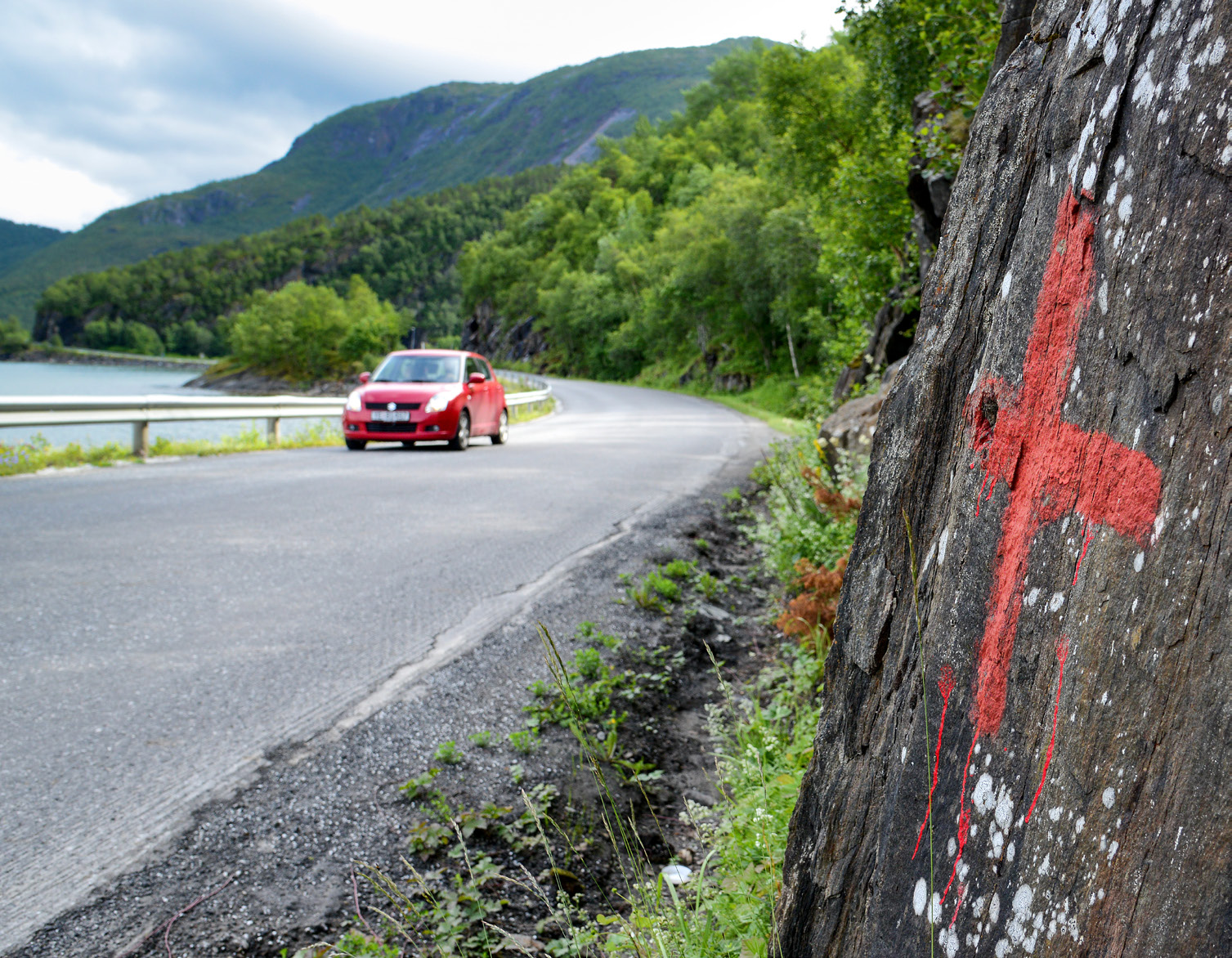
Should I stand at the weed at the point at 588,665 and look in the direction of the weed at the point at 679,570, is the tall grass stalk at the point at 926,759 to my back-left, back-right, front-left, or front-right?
back-right

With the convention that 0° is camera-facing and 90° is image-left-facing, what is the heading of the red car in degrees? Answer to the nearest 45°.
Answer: approximately 0°

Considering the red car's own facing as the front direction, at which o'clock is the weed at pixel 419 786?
The weed is roughly at 12 o'clock from the red car.

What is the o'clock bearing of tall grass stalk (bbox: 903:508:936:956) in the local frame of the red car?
The tall grass stalk is roughly at 12 o'clock from the red car.

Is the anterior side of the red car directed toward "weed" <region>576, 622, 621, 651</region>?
yes

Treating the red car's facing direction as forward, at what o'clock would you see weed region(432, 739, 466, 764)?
The weed is roughly at 12 o'clock from the red car.

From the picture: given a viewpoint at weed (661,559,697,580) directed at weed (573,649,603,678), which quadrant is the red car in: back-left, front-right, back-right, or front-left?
back-right

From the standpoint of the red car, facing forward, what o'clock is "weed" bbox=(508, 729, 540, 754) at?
The weed is roughly at 12 o'clock from the red car.
